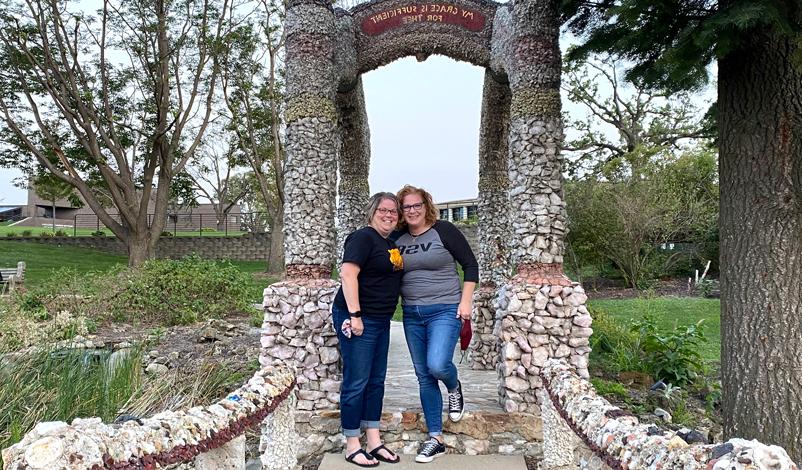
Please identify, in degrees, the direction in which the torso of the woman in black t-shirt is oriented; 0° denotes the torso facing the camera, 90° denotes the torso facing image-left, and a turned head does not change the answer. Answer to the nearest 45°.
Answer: approximately 315°

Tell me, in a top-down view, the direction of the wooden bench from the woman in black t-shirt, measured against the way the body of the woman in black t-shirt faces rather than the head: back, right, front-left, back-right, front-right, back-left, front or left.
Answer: back

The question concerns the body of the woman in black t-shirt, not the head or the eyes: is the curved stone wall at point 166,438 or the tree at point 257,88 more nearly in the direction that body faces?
the curved stone wall

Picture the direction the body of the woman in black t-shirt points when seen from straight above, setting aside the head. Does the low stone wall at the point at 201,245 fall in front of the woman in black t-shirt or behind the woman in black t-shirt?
behind

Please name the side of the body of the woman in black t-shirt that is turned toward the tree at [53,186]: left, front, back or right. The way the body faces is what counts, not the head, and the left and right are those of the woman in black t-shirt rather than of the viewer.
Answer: back

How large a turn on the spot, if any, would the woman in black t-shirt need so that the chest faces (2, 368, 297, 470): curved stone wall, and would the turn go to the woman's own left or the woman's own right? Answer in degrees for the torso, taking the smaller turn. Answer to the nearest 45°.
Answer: approximately 90° to the woman's own right

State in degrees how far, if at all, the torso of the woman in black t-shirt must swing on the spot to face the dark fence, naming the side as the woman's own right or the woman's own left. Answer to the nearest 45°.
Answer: approximately 135° to the woman's own left

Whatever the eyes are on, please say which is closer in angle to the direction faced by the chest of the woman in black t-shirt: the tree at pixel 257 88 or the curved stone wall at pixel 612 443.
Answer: the curved stone wall
